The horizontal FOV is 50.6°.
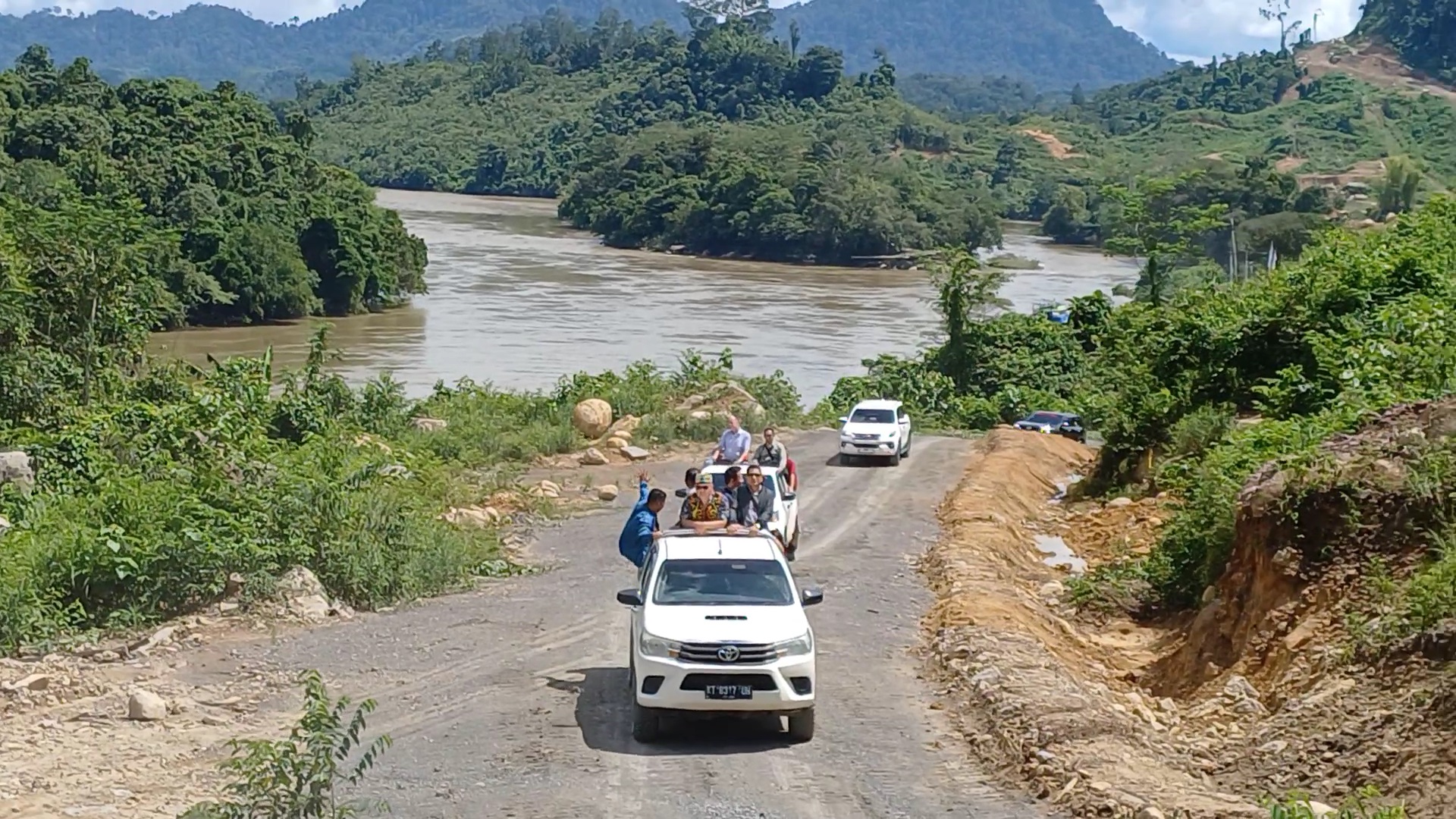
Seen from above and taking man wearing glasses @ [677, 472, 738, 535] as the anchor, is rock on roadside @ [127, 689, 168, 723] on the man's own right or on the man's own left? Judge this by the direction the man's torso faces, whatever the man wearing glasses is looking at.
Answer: on the man's own right

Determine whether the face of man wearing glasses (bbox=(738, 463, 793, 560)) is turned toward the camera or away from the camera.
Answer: toward the camera

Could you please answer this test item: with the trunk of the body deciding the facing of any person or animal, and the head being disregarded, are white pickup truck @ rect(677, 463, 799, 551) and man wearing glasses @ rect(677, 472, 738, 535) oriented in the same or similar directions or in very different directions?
same or similar directions

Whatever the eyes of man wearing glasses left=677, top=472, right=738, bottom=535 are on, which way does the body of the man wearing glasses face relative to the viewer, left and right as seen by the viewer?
facing the viewer

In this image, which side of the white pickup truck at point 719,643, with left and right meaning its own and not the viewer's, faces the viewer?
front

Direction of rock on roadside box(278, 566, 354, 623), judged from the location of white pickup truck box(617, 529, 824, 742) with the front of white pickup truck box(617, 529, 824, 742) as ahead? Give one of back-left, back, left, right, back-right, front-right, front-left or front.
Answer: back-right

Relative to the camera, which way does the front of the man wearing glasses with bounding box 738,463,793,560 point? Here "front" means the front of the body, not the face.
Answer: toward the camera

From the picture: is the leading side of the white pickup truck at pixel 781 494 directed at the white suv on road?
no

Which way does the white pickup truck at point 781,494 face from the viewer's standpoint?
toward the camera

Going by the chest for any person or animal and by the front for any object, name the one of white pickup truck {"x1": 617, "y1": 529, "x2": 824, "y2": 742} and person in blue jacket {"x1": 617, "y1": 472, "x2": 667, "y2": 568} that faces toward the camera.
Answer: the white pickup truck

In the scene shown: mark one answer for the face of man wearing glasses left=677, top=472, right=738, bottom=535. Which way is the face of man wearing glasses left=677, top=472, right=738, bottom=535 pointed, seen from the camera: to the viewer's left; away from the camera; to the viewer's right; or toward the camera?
toward the camera

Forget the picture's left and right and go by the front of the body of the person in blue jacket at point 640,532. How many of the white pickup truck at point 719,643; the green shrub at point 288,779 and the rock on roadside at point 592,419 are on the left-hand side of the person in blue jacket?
1

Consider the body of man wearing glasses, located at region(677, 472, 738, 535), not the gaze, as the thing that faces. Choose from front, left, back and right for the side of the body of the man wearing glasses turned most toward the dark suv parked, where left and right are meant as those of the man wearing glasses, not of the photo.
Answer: back

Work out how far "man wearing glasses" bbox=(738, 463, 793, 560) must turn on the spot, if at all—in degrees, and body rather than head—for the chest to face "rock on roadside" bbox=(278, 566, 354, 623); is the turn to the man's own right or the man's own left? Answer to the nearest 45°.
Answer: approximately 90° to the man's own right
